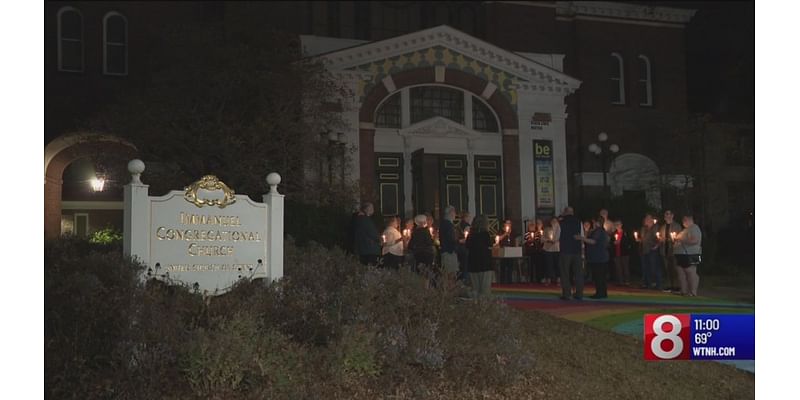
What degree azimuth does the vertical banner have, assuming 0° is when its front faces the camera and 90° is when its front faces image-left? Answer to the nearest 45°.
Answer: approximately 0°

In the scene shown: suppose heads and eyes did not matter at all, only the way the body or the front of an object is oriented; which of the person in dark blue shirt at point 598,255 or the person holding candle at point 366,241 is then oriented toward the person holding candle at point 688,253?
the person holding candle at point 366,241

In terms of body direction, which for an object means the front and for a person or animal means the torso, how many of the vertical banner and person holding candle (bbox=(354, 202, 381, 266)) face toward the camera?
1

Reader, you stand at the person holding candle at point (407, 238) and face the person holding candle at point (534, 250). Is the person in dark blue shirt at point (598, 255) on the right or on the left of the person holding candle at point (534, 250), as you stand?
right

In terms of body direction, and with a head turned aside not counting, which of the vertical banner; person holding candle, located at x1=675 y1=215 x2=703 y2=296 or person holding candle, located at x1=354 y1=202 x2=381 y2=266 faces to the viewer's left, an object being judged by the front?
person holding candle, located at x1=675 y1=215 x2=703 y2=296

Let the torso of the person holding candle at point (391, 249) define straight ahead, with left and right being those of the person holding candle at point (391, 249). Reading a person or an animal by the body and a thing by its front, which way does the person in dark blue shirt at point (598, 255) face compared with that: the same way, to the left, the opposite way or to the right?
the opposite way

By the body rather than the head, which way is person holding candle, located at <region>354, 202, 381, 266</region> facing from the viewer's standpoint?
to the viewer's right

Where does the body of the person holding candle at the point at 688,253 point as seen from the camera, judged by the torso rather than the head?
to the viewer's left

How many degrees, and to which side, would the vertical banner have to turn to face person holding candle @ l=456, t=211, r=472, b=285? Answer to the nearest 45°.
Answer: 0° — it already faces them

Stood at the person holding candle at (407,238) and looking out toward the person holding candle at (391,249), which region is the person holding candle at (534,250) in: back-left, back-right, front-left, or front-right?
back-left

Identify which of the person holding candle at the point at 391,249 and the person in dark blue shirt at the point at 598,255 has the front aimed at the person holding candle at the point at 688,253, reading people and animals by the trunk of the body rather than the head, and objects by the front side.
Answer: the person holding candle at the point at 391,249

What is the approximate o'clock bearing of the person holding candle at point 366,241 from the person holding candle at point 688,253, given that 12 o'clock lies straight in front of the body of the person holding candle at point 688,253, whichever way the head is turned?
the person holding candle at point 366,241 is roughly at 11 o'clock from the person holding candle at point 688,253.

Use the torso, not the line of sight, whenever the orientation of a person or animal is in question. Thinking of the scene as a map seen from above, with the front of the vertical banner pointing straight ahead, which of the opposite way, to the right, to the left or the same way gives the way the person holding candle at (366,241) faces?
to the left
